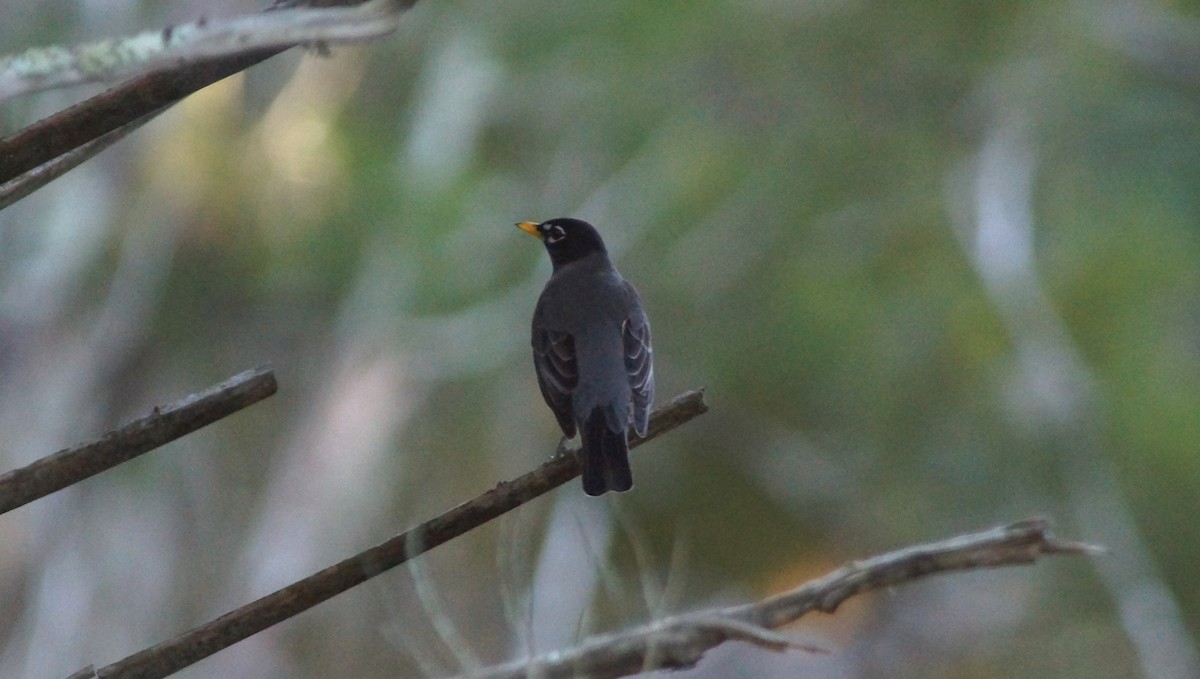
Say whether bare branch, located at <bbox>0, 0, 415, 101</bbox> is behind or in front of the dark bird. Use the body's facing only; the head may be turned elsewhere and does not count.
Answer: behind

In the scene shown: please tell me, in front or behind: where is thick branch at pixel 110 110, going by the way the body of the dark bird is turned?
behind

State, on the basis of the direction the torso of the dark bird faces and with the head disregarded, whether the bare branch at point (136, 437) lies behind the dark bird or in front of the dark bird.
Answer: behind

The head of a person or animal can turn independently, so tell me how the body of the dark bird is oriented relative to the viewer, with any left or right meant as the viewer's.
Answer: facing away from the viewer
